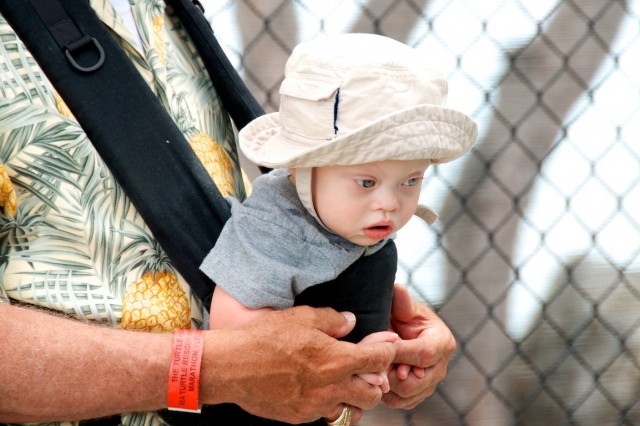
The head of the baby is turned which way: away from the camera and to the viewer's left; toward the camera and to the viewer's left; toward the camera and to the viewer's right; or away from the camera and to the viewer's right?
toward the camera and to the viewer's right

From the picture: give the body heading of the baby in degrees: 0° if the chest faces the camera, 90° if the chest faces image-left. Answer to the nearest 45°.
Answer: approximately 315°
